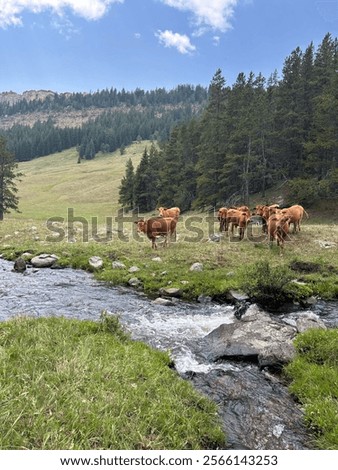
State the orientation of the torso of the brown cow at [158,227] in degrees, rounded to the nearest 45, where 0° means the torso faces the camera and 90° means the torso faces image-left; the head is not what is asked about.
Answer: approximately 45°

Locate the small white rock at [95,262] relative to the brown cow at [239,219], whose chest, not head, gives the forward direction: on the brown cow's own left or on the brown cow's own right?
on the brown cow's own right

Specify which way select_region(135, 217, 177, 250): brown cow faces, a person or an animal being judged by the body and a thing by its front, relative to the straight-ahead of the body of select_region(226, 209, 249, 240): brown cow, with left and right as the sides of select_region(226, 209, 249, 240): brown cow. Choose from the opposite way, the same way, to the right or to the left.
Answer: to the right

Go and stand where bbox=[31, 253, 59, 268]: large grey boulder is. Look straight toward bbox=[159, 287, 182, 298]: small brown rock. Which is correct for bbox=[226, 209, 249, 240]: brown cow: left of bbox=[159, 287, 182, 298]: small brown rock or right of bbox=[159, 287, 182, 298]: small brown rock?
left

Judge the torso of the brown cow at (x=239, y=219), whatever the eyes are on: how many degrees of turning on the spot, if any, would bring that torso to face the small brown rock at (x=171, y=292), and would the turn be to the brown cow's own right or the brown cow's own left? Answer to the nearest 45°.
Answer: approximately 45° to the brown cow's own right

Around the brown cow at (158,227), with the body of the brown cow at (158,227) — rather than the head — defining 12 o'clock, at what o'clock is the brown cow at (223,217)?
the brown cow at (223,217) is roughly at 6 o'clock from the brown cow at (158,227).

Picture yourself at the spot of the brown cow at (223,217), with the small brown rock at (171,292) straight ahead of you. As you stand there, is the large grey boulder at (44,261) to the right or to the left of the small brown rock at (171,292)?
right

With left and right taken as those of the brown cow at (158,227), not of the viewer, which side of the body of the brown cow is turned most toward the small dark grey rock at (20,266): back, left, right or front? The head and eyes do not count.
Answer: front

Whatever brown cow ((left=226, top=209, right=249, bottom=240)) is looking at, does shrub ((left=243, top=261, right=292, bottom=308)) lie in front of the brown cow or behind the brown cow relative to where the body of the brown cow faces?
in front

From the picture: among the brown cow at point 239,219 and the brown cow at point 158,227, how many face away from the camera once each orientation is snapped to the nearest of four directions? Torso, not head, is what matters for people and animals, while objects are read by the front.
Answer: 0

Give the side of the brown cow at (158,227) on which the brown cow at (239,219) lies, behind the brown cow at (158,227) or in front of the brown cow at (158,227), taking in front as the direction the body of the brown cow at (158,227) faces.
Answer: behind

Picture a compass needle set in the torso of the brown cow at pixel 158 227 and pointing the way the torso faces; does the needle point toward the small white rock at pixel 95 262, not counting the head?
yes

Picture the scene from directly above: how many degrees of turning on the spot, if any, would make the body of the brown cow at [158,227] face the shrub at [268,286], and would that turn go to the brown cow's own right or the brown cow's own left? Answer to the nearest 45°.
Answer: approximately 90° to the brown cow's own left

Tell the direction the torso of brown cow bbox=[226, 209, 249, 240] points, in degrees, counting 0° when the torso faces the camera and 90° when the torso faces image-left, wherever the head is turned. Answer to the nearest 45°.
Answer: approximately 315°

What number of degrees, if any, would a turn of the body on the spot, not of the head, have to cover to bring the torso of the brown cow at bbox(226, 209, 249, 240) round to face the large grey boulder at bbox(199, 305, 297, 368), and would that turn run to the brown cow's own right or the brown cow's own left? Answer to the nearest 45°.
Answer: approximately 45° to the brown cow's own right
